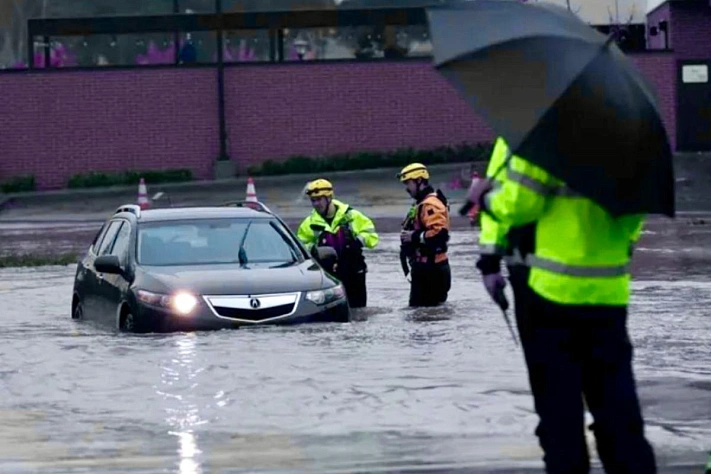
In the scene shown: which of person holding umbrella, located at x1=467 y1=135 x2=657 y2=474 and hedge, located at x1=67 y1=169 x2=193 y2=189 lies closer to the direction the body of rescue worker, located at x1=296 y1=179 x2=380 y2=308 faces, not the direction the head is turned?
the person holding umbrella

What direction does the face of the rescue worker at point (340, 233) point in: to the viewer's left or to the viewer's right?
to the viewer's left

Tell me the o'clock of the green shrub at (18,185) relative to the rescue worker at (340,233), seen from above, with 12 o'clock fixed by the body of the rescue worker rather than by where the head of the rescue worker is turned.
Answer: The green shrub is roughly at 4 o'clock from the rescue worker.

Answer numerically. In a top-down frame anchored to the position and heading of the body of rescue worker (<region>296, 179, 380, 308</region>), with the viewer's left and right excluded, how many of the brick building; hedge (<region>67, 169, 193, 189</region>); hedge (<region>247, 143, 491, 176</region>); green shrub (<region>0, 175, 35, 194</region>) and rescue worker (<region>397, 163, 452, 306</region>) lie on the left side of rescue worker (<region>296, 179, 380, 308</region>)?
1

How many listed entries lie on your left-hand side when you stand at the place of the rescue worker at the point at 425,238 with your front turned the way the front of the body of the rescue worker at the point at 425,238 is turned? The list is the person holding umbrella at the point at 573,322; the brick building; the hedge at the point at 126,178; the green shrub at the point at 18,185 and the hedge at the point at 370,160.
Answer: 1

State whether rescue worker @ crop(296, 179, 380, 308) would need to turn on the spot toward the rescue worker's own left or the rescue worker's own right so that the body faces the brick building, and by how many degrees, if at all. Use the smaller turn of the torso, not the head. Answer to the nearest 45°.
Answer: approximately 135° to the rescue worker's own right

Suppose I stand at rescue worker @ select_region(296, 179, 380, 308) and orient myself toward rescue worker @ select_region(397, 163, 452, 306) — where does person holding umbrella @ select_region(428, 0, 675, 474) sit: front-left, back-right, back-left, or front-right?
front-right

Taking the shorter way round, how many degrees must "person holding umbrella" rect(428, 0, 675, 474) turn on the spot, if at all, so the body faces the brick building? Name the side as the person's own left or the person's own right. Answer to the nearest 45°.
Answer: approximately 45° to the person's own right

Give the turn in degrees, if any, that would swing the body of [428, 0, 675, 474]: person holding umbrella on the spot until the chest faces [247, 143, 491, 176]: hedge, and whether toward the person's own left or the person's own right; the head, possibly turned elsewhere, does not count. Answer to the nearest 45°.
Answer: approximately 45° to the person's own right

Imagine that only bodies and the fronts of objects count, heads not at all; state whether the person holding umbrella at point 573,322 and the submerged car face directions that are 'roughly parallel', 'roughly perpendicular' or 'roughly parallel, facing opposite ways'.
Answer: roughly parallel, facing opposite ways

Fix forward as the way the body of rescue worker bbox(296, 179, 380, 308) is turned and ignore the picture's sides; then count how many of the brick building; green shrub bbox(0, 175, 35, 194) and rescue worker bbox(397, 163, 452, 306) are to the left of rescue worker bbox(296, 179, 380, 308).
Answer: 1

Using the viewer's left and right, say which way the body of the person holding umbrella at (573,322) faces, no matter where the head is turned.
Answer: facing away from the viewer and to the left of the viewer

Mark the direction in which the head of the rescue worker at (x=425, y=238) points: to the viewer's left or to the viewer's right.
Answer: to the viewer's left
